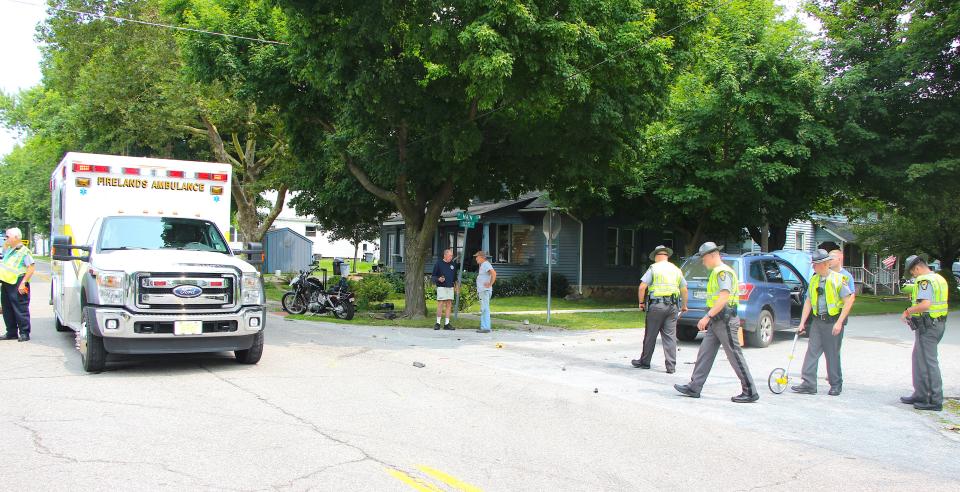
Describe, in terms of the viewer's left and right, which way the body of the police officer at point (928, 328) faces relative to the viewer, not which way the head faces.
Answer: facing to the left of the viewer

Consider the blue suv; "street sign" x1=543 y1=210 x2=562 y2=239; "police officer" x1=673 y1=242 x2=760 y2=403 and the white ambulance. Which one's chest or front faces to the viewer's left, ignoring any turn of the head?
the police officer

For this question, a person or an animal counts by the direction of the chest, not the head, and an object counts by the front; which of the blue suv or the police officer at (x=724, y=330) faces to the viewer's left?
the police officer

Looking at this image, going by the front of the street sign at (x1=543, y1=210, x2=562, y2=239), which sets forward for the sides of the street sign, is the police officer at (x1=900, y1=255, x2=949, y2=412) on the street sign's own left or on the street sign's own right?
on the street sign's own right

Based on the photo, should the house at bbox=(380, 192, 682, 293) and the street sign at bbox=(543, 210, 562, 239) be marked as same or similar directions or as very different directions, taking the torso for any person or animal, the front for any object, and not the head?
very different directions

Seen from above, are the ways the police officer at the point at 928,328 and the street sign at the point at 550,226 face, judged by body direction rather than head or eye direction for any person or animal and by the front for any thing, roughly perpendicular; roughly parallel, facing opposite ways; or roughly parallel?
roughly perpendicular

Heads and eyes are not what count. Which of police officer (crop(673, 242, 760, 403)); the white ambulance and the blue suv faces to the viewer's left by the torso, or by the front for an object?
the police officer

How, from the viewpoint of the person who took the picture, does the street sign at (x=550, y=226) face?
facing away from the viewer and to the right of the viewer

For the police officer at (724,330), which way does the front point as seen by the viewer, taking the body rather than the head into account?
to the viewer's left

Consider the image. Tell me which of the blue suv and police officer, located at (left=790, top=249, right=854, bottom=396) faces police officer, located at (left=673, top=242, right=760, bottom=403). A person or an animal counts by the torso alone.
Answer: police officer, located at (left=790, top=249, right=854, bottom=396)

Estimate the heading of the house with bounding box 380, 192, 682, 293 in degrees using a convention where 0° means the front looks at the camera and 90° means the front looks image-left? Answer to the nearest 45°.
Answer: approximately 45°

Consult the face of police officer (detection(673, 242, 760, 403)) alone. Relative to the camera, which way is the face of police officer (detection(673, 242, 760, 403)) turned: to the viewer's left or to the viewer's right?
to the viewer's left

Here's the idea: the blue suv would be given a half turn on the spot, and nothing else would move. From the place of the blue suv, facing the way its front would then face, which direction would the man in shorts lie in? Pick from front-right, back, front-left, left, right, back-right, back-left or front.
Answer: front-right
